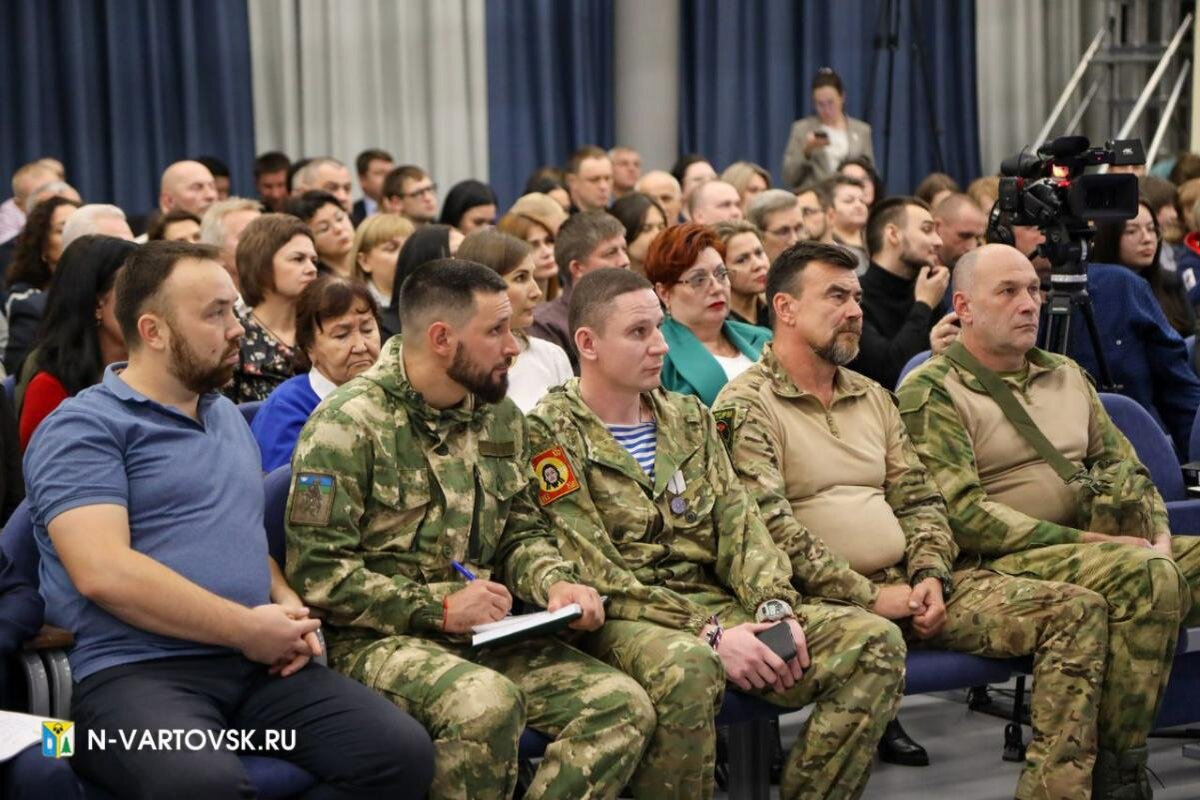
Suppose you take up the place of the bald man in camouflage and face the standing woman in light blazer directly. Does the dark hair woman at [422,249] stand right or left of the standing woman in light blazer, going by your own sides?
left

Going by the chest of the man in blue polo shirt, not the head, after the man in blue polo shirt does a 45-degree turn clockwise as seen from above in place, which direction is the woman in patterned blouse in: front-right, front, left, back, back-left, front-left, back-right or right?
back

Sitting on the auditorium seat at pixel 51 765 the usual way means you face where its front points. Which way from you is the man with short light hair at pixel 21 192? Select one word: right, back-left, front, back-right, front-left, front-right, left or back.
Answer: back-left

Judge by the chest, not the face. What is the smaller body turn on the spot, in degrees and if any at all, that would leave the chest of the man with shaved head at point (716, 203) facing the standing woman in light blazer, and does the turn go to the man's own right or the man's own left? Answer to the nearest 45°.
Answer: approximately 135° to the man's own left

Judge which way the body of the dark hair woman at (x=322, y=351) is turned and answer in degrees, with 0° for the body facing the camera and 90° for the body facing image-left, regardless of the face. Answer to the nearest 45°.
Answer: approximately 315°
